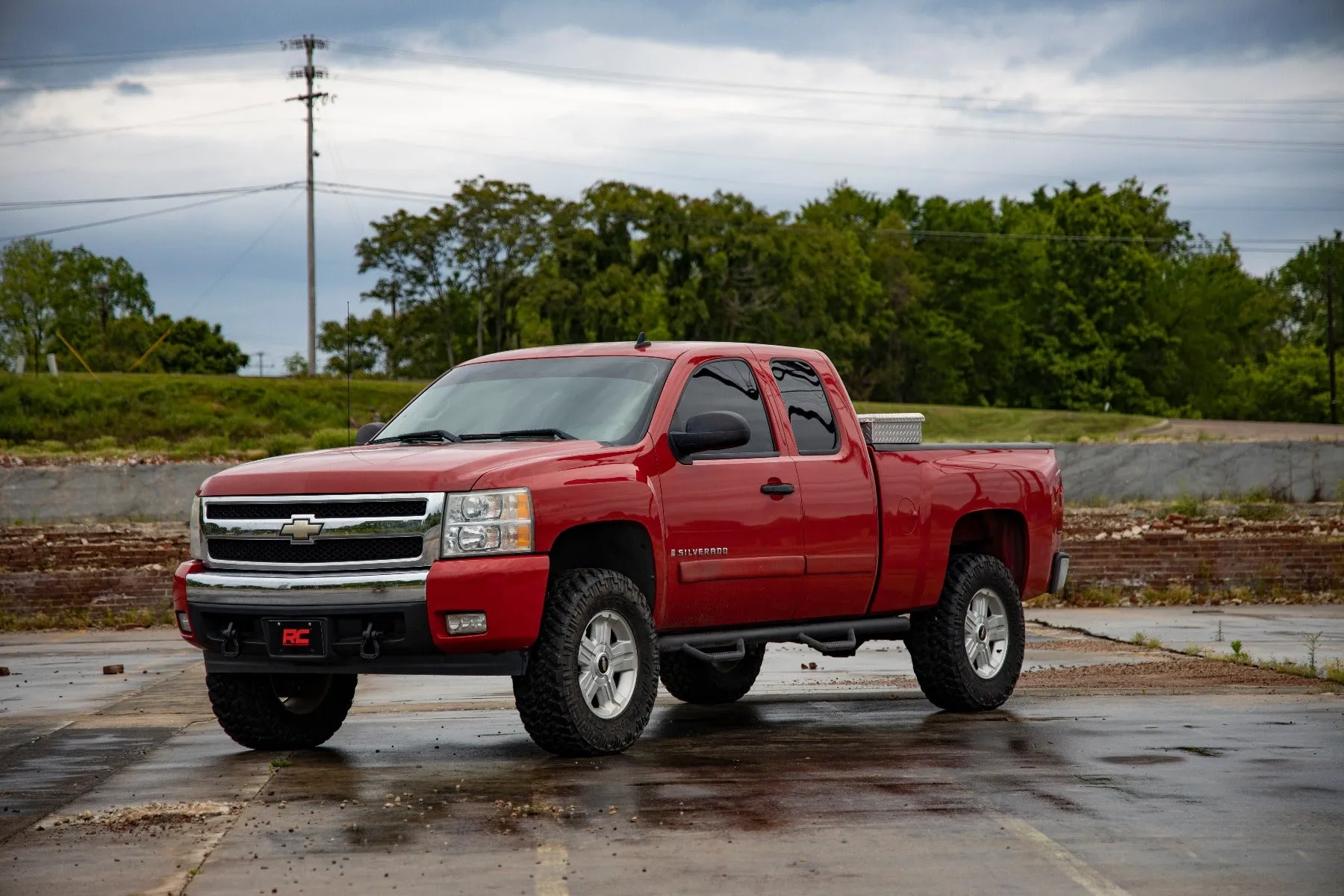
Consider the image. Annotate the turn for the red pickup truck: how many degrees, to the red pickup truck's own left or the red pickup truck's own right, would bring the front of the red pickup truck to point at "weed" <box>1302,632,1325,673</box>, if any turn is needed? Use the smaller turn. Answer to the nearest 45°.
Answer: approximately 180°

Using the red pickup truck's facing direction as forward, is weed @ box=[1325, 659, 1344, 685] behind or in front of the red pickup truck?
behind

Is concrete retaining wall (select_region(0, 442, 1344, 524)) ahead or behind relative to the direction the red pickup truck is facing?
behind

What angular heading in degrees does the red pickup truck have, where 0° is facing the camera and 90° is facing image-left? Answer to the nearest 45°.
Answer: approximately 45°

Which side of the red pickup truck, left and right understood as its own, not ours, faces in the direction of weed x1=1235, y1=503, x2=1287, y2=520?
back

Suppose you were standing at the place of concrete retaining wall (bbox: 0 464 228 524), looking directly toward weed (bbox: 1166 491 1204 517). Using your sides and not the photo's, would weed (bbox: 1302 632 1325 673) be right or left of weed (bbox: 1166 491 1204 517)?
right

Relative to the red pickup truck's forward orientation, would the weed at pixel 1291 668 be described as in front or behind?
behind

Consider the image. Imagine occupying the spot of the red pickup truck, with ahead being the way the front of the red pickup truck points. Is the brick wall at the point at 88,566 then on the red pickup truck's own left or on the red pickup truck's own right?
on the red pickup truck's own right

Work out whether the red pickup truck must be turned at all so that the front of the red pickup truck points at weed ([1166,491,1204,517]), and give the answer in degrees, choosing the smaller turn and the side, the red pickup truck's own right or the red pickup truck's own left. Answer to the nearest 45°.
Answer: approximately 180°

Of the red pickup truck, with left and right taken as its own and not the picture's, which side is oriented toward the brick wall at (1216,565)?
back
